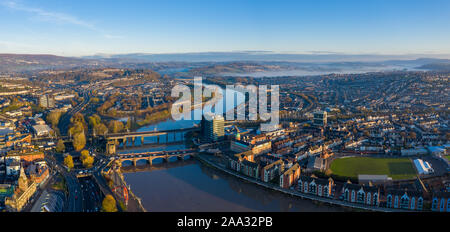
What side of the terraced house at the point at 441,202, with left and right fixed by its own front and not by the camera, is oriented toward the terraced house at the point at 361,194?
right

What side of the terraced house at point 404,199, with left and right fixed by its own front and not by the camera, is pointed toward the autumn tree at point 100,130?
right

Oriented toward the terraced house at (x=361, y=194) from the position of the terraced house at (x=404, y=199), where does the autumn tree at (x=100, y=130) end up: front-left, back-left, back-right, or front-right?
front-right

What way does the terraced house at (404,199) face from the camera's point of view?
toward the camera

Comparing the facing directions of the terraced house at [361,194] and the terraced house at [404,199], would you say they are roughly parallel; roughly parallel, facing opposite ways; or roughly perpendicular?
roughly parallel

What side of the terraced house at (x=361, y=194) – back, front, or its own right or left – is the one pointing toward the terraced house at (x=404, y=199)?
left

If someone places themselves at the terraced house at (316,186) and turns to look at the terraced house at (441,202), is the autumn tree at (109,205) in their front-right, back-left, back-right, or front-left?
back-right

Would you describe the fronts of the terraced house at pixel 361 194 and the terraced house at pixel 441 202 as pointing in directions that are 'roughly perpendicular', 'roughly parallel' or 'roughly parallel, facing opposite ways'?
roughly parallel

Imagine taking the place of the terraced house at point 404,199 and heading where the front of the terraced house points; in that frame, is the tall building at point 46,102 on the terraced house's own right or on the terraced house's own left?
on the terraced house's own right

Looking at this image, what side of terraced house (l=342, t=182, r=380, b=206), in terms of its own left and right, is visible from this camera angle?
front

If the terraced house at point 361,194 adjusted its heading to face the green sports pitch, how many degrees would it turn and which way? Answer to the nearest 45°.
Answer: approximately 180°

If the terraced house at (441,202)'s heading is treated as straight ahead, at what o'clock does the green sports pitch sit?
The green sports pitch is roughly at 5 o'clock from the terraced house.

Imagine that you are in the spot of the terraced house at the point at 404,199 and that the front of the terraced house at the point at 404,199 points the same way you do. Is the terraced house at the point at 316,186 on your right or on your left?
on your right
